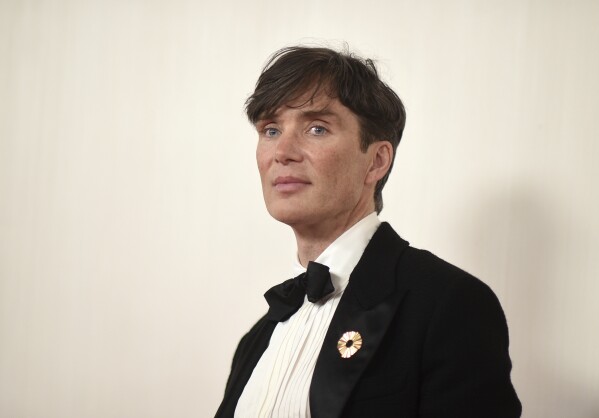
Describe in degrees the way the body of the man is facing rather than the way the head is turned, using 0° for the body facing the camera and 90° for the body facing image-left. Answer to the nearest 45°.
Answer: approximately 45°

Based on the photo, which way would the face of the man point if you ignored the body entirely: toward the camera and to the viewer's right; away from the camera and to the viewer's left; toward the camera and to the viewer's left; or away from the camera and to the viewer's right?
toward the camera and to the viewer's left
